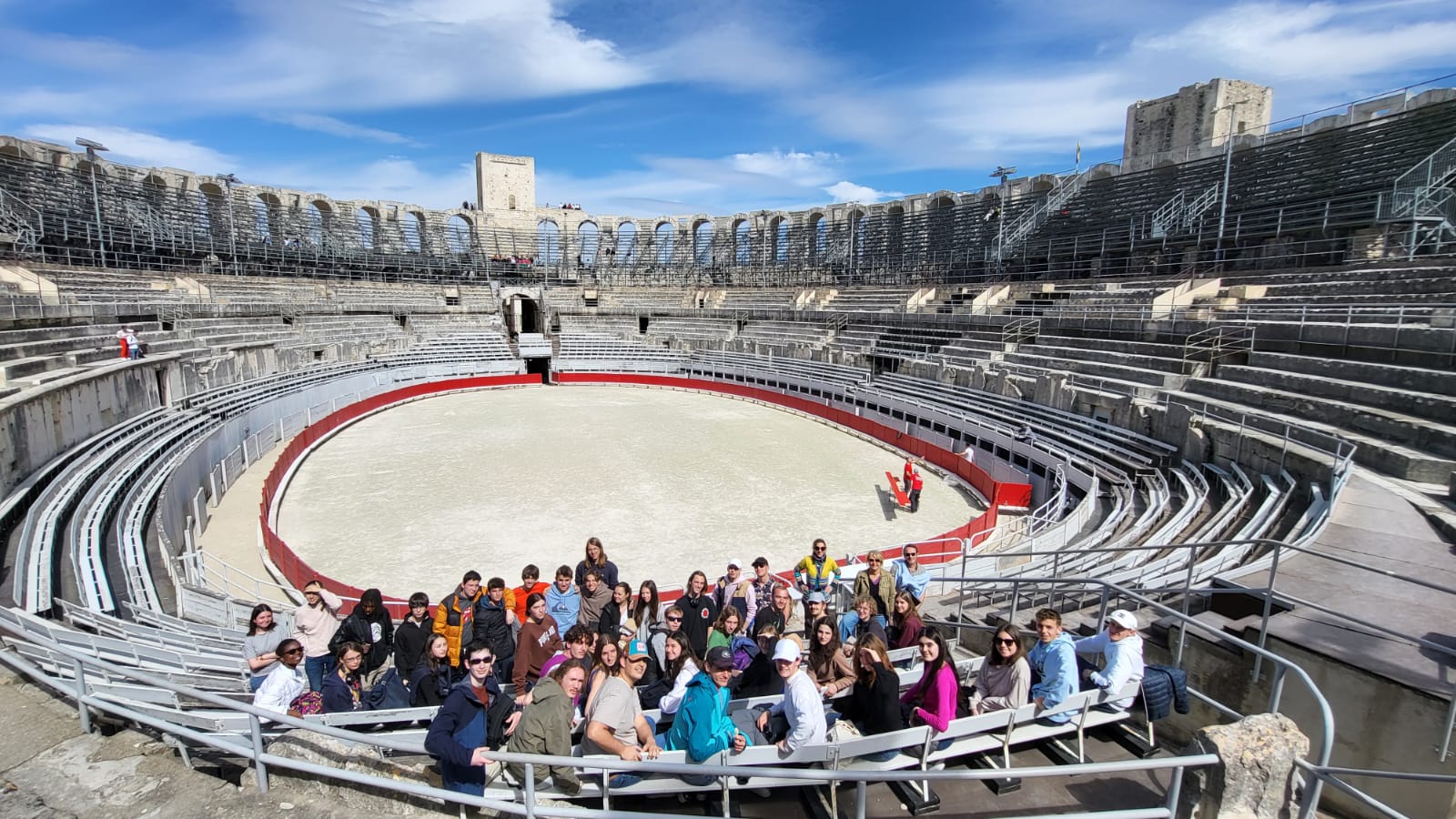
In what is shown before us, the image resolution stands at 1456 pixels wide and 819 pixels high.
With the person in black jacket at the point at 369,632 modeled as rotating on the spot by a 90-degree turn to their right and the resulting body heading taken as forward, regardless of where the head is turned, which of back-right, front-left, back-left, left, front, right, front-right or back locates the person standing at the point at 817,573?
back

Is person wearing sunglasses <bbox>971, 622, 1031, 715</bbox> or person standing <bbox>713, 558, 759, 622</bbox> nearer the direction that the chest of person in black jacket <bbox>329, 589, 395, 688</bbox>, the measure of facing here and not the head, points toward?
the person wearing sunglasses

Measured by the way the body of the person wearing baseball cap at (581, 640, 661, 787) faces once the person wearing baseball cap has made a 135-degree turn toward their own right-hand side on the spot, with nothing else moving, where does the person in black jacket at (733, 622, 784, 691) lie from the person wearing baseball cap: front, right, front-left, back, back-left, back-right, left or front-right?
back-right

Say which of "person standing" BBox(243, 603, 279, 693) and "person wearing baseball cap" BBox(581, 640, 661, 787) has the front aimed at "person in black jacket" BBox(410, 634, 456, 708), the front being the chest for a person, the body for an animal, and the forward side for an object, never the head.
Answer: the person standing

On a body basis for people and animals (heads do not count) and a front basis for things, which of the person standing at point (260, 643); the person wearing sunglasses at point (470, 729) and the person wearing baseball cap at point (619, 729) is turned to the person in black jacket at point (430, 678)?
the person standing

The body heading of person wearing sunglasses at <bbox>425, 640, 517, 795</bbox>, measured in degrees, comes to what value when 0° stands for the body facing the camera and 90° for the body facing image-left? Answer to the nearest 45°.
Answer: approximately 315°

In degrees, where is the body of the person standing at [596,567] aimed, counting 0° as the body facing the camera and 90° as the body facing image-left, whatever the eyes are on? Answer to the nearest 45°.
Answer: approximately 0°
